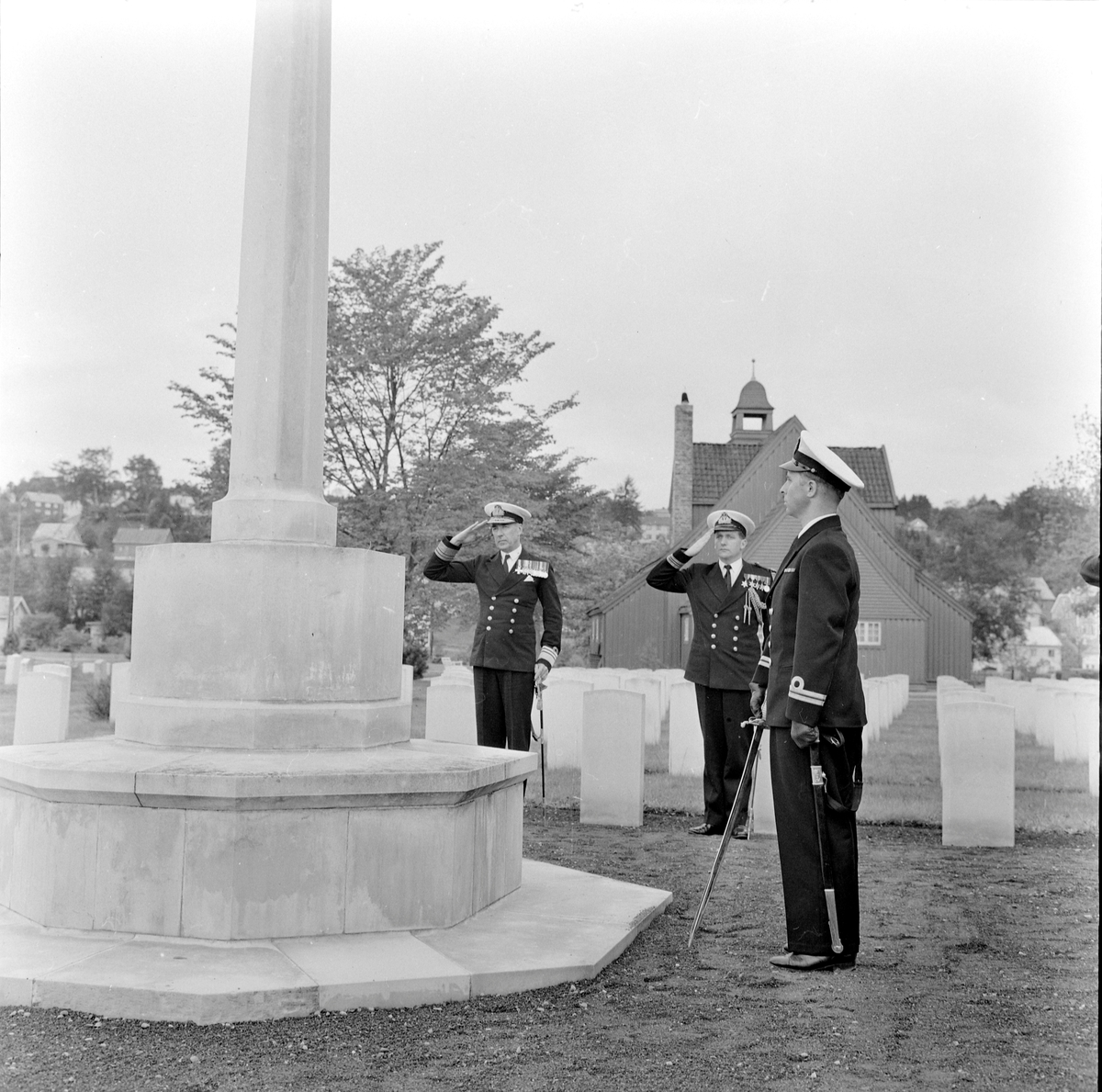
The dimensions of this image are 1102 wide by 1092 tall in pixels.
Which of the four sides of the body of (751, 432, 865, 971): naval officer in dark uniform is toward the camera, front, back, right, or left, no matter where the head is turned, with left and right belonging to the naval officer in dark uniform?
left

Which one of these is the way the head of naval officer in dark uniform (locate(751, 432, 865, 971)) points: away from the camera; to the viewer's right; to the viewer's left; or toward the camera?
to the viewer's left

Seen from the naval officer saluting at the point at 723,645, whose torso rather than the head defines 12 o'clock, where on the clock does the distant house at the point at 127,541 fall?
The distant house is roughly at 5 o'clock from the naval officer saluting.

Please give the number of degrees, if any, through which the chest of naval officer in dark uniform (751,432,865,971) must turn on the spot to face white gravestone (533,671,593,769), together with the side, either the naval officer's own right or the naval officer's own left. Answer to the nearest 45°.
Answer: approximately 90° to the naval officer's own right
